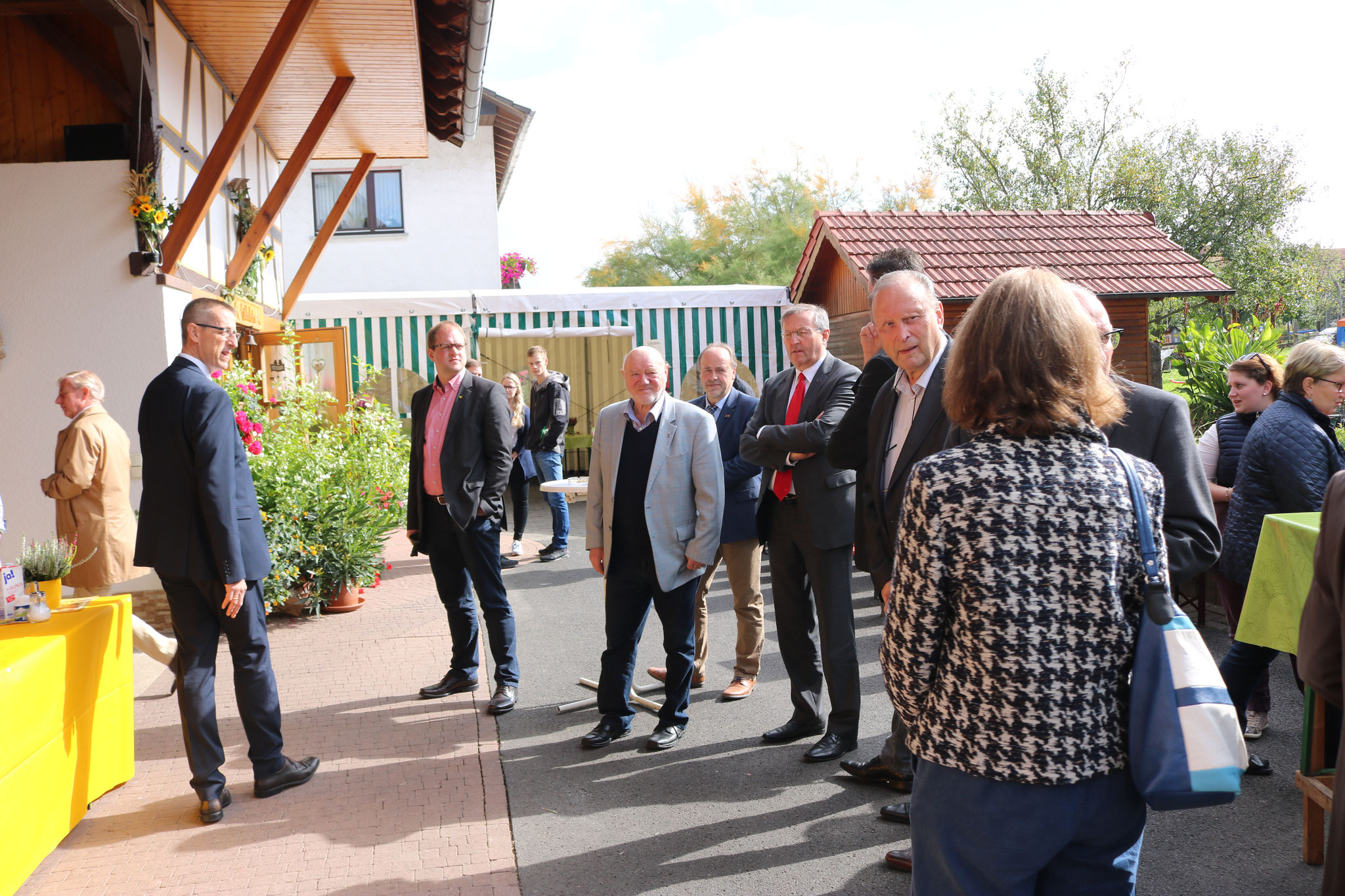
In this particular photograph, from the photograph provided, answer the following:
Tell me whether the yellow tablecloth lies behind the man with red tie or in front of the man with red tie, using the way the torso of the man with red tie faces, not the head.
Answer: in front

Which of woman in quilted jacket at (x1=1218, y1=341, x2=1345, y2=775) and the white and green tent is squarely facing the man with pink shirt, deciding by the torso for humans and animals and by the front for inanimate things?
the white and green tent

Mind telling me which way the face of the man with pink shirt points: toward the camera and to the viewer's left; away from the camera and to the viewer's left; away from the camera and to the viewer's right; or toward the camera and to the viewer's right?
toward the camera and to the viewer's right

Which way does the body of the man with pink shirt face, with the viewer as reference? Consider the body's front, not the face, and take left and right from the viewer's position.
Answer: facing the viewer and to the left of the viewer

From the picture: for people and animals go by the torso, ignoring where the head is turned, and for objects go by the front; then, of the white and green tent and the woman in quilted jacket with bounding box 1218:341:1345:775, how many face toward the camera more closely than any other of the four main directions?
1

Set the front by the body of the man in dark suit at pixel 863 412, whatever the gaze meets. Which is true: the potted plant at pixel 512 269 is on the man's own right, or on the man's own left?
on the man's own right

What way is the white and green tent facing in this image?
toward the camera

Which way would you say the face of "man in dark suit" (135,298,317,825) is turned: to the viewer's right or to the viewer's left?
to the viewer's right
